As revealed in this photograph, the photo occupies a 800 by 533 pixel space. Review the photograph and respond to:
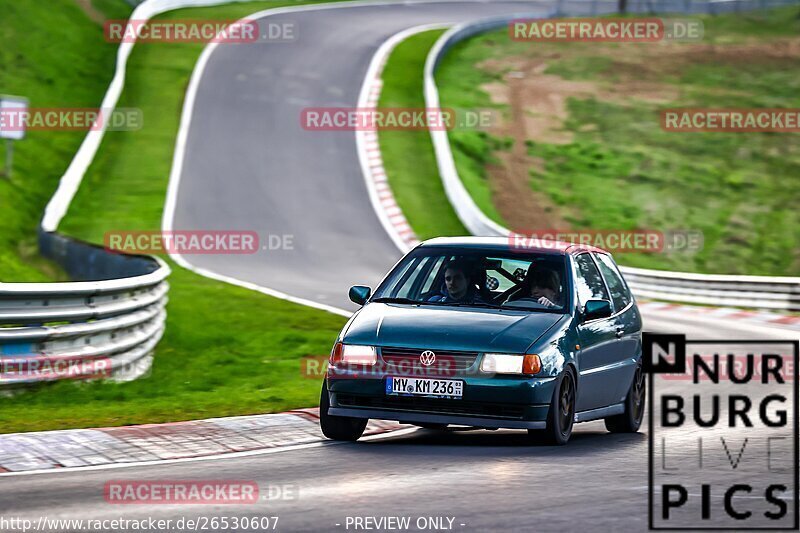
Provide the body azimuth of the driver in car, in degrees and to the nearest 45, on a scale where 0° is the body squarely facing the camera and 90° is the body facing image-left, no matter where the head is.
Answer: approximately 45°

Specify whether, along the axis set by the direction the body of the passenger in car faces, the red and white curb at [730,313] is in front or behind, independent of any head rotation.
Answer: behind

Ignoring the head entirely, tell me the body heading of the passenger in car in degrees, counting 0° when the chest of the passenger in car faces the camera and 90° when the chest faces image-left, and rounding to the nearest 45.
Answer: approximately 45°

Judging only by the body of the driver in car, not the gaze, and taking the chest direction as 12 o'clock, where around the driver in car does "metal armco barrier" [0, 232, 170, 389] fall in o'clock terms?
The metal armco barrier is roughly at 2 o'clock from the driver in car.

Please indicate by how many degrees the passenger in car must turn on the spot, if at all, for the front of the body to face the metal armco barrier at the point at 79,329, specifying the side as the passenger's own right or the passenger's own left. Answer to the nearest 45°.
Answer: approximately 90° to the passenger's own right
